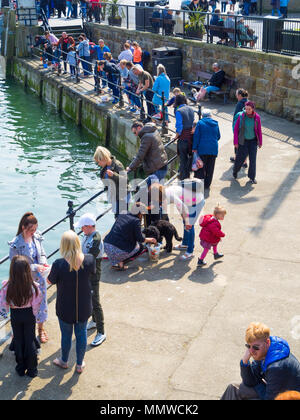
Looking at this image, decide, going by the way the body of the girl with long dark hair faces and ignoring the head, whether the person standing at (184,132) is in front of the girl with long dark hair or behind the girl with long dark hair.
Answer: in front

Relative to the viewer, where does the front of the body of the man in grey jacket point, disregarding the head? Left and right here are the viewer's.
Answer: facing to the left of the viewer

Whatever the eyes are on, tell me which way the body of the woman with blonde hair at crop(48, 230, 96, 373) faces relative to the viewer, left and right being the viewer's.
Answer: facing away from the viewer

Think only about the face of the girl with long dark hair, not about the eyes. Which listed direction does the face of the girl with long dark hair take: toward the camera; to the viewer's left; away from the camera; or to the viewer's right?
away from the camera

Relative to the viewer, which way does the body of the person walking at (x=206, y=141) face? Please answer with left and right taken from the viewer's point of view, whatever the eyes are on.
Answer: facing away from the viewer

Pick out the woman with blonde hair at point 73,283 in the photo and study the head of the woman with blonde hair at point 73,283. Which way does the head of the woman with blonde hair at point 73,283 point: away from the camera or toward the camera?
away from the camera

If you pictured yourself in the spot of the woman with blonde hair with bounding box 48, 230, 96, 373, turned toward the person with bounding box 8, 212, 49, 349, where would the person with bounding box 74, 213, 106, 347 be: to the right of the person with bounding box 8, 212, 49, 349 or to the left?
right

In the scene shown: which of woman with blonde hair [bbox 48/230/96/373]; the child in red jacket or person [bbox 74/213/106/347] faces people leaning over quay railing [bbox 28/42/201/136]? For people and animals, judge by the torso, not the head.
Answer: the woman with blonde hair

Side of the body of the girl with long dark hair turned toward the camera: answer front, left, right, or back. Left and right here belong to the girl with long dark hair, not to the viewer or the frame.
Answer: back

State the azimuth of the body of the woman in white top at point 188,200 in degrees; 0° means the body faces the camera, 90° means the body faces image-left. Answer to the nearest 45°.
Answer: approximately 90°
